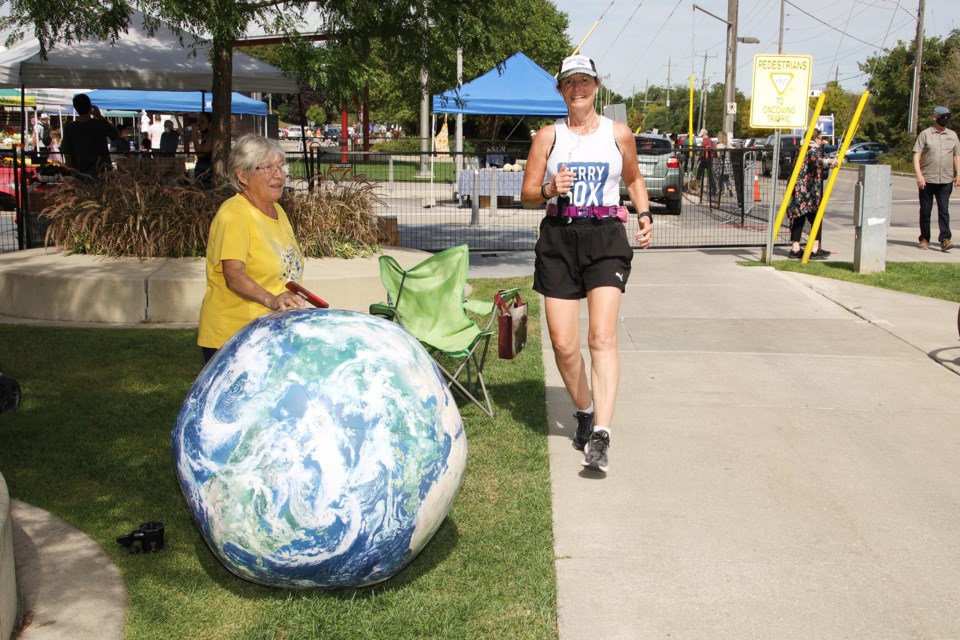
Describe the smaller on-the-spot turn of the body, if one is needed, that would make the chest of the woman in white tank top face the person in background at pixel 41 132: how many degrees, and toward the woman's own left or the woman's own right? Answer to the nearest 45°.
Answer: approximately 135° to the woman's own right

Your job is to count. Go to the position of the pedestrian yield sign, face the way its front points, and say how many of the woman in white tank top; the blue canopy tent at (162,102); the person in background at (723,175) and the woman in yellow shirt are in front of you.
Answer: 2

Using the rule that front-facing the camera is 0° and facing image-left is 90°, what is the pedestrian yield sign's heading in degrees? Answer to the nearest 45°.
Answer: approximately 0°

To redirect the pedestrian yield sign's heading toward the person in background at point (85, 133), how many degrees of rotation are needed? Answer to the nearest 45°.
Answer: approximately 90° to its right

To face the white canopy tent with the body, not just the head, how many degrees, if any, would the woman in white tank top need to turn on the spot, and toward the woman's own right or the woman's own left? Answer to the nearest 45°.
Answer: approximately 135° to the woman's own right

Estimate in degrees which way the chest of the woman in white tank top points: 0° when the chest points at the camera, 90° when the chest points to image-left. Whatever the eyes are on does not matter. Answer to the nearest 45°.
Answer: approximately 0°

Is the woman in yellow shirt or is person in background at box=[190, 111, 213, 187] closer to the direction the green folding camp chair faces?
the woman in yellow shirt

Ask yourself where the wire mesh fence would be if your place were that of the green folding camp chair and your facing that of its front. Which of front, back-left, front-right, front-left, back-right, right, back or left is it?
back-left

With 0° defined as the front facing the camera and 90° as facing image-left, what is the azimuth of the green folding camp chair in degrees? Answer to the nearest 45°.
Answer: approximately 315°

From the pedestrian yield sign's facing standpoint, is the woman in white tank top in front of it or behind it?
in front

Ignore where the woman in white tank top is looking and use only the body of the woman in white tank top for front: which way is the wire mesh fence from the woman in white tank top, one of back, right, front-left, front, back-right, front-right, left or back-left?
back

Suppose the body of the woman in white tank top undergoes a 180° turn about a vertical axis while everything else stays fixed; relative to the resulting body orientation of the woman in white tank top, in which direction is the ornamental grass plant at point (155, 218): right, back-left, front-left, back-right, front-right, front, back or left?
front-left

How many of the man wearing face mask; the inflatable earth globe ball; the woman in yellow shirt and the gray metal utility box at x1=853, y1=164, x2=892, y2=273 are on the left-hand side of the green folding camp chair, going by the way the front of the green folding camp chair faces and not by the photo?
2
